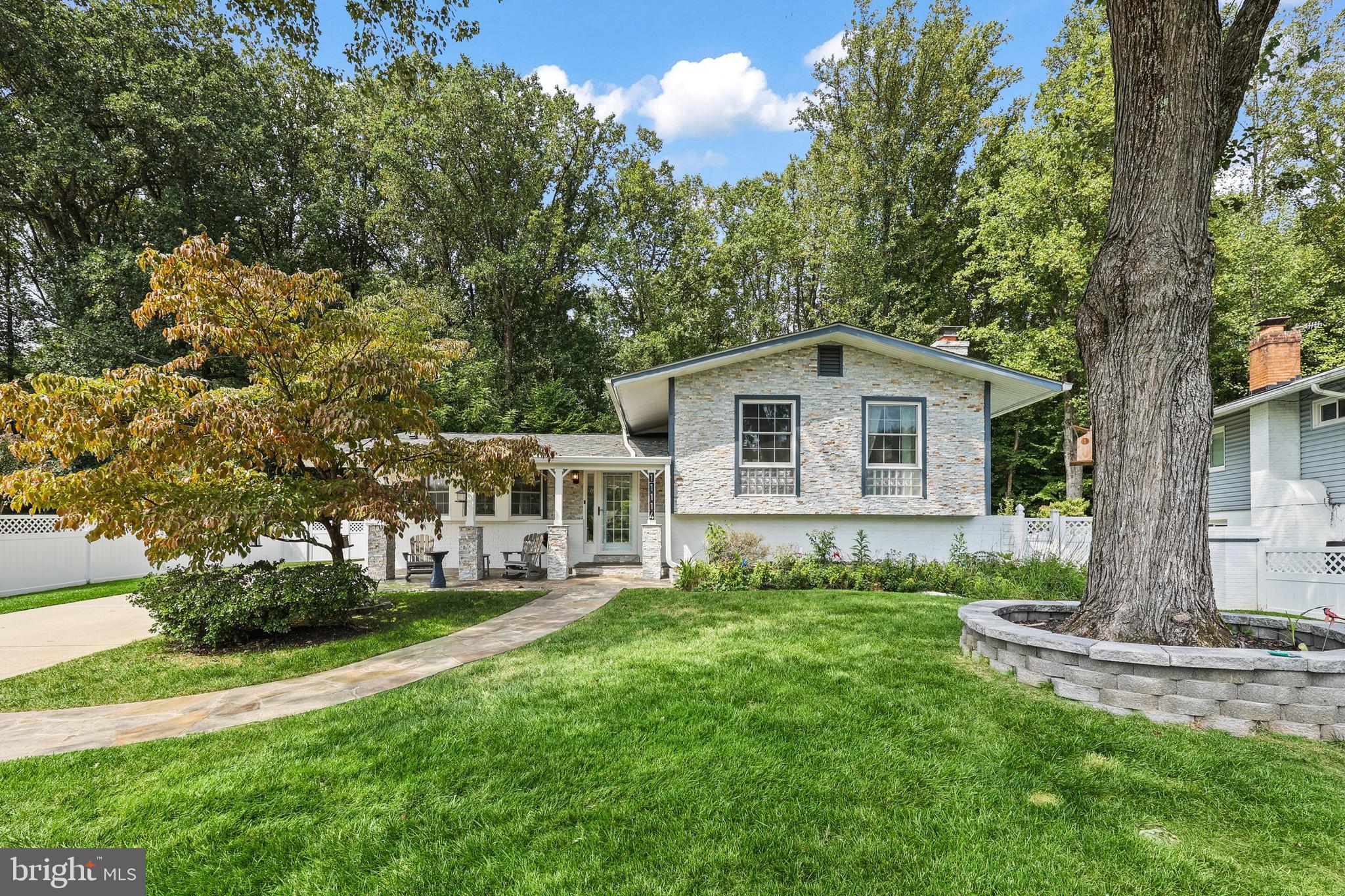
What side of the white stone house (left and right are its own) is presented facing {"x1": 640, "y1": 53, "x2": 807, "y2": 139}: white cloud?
back

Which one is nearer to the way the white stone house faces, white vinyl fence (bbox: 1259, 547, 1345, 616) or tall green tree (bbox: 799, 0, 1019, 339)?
the white vinyl fence

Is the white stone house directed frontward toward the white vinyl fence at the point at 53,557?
no

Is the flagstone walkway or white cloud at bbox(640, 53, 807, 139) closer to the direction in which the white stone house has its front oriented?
the flagstone walkway

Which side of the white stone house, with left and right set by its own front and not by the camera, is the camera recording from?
front

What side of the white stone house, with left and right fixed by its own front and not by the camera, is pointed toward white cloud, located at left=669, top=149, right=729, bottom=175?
back

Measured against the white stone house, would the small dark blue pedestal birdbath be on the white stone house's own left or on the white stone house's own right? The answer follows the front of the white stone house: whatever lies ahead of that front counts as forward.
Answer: on the white stone house's own right
